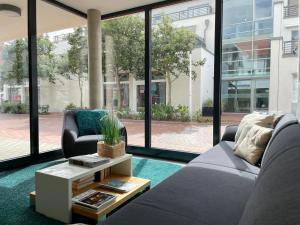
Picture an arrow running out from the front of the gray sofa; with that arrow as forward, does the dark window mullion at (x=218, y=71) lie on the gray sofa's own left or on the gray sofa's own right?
on the gray sofa's own right

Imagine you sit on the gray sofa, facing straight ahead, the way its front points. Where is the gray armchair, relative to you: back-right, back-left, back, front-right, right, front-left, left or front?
front-right

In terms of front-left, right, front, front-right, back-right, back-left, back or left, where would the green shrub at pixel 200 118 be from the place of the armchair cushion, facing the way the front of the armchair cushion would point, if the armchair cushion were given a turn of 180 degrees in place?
right

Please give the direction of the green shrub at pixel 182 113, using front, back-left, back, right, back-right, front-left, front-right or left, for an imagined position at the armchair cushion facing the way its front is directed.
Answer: left

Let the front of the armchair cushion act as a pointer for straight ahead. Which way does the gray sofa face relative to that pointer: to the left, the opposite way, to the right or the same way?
to the right

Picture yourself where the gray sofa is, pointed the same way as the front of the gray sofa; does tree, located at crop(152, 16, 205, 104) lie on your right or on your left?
on your right

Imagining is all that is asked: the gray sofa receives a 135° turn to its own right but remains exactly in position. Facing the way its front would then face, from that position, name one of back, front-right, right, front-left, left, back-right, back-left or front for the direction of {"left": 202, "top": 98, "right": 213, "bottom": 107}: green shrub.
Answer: front-left

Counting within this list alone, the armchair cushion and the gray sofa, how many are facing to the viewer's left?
1

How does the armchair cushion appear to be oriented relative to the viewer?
toward the camera

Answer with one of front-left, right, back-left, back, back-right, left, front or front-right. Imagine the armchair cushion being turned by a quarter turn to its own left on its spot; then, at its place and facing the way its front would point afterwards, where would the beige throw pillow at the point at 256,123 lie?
front-right

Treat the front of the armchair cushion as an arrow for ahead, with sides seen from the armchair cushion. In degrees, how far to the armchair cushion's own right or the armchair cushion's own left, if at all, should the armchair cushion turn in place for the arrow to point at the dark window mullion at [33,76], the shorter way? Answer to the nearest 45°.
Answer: approximately 90° to the armchair cushion's own right

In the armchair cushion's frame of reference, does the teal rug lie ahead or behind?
ahead

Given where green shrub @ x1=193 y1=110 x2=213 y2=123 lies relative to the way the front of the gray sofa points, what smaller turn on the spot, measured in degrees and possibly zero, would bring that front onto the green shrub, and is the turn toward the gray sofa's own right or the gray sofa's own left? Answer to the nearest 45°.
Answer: approximately 90° to the gray sofa's own right

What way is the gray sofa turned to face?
to the viewer's left
